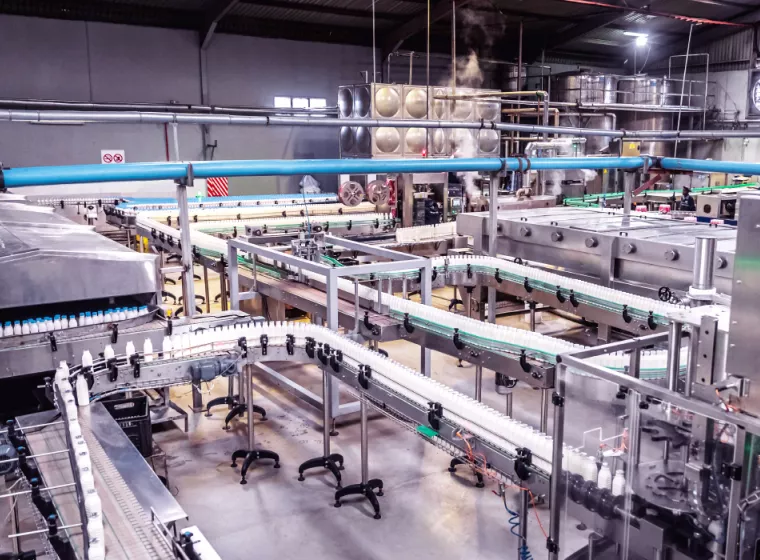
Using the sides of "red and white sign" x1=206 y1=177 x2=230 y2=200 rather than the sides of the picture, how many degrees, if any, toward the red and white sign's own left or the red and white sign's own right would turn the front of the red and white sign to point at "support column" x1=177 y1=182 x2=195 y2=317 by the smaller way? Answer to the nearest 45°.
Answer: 0° — it already faces it

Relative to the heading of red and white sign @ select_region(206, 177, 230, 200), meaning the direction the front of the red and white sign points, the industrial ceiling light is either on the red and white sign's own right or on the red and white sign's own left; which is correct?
on the red and white sign's own left

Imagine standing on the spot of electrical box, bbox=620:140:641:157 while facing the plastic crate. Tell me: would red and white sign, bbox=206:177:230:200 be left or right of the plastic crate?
right

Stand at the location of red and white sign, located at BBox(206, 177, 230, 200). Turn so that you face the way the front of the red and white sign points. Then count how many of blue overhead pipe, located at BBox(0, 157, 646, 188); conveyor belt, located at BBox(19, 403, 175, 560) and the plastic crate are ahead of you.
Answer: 3

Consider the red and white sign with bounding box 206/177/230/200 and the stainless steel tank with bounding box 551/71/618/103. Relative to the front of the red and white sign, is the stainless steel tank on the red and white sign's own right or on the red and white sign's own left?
on the red and white sign's own left

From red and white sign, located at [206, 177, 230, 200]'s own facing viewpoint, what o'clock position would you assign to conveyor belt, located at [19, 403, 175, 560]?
The conveyor belt is roughly at 12 o'clock from the red and white sign.

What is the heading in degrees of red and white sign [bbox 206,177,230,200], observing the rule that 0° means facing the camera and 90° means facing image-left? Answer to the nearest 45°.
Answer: approximately 0°

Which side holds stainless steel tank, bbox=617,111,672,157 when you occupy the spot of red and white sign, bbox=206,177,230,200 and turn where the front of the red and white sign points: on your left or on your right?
on your left

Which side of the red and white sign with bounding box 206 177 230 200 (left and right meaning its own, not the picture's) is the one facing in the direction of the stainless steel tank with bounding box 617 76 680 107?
left

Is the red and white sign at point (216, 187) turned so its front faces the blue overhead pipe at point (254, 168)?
yes
